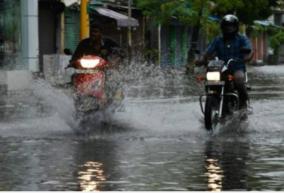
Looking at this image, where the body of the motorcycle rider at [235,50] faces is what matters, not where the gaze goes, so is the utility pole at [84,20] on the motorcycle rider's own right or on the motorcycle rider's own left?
on the motorcycle rider's own right

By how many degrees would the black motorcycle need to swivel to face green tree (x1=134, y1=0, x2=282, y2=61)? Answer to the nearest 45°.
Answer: approximately 135° to its right

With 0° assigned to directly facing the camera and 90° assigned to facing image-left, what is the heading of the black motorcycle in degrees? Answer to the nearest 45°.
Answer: approximately 45°

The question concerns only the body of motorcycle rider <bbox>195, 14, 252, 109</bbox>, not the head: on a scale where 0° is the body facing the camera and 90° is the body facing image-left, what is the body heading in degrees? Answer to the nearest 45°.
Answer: approximately 45°

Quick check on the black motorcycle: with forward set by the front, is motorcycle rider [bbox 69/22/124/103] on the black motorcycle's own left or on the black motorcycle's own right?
on the black motorcycle's own right
